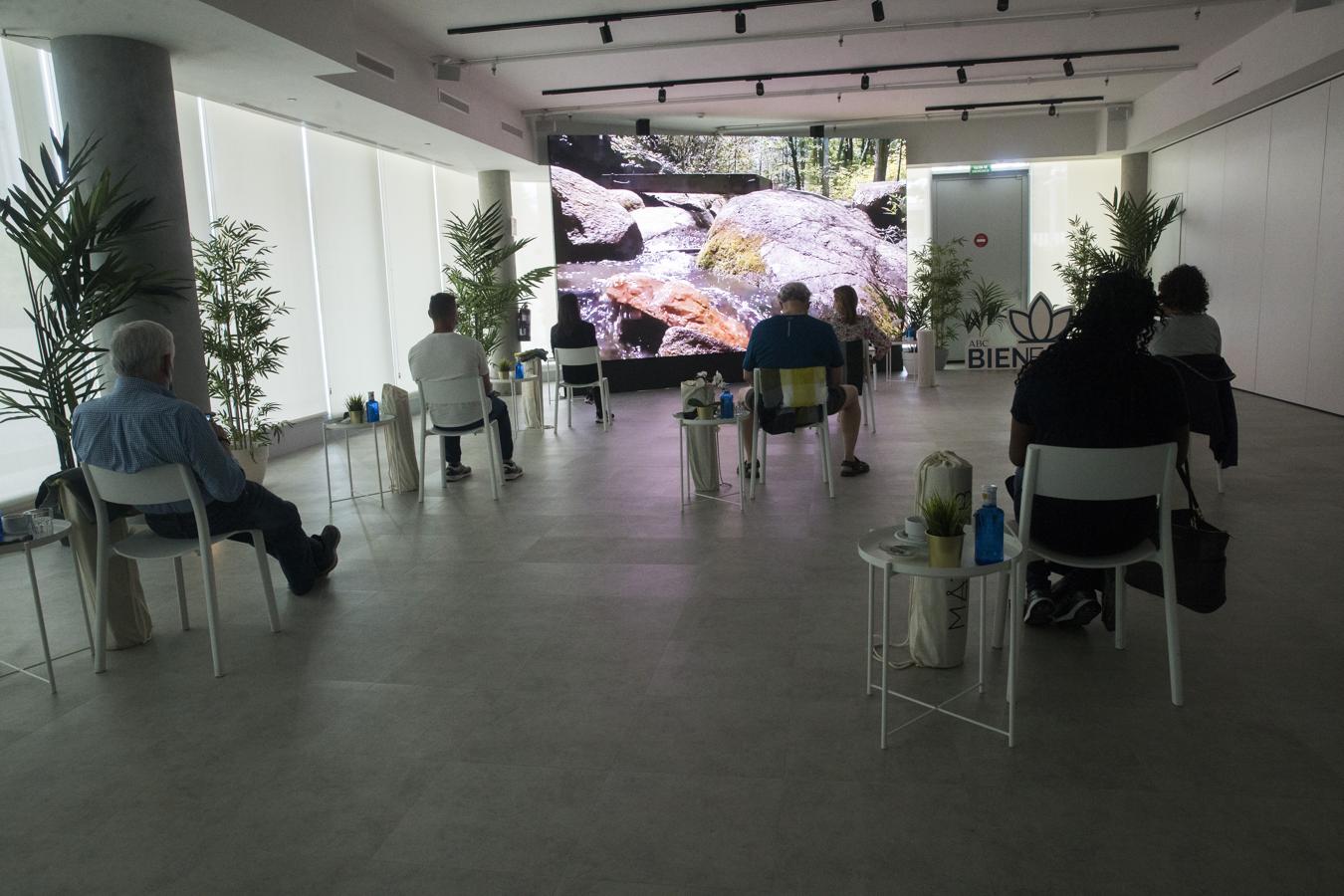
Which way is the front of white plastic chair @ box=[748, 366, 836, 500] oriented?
away from the camera

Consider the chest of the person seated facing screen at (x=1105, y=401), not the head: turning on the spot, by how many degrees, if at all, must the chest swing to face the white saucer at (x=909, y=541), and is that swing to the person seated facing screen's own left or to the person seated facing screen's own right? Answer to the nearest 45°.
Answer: approximately 135° to the person seated facing screen's own left

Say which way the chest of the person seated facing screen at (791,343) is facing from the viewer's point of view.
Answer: away from the camera

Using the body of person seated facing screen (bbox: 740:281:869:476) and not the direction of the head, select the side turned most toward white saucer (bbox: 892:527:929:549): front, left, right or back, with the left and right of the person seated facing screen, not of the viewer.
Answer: back

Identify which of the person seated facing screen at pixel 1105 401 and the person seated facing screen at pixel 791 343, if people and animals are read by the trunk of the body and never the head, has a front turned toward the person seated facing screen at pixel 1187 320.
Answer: the person seated facing screen at pixel 1105 401

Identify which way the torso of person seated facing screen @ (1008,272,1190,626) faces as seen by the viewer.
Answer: away from the camera

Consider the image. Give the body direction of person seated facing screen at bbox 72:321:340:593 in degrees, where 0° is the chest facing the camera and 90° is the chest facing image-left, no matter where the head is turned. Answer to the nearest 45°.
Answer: approximately 225°

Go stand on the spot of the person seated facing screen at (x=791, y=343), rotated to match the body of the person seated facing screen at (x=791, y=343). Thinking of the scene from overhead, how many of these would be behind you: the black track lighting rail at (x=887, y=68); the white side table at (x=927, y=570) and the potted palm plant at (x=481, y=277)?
1

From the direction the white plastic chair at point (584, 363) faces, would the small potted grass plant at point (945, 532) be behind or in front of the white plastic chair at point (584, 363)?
behind

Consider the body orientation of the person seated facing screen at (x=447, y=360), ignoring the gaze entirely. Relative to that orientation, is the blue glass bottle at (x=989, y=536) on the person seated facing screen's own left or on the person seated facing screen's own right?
on the person seated facing screen's own right

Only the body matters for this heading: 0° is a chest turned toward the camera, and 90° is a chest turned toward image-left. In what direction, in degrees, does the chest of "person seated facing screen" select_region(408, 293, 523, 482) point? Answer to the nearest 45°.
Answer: approximately 225°

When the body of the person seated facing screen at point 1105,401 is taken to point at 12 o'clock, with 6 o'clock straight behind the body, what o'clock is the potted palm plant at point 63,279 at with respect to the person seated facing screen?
The potted palm plant is roughly at 9 o'clock from the person seated facing screen.

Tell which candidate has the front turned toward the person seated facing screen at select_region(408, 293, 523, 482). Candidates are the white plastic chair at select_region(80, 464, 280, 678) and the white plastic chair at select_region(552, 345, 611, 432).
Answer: the white plastic chair at select_region(80, 464, 280, 678)

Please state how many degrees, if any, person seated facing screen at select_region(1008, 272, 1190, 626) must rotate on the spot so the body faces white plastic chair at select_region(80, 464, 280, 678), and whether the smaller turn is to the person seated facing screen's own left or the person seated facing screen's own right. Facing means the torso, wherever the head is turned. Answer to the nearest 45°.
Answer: approximately 90° to the person seated facing screen's own left
